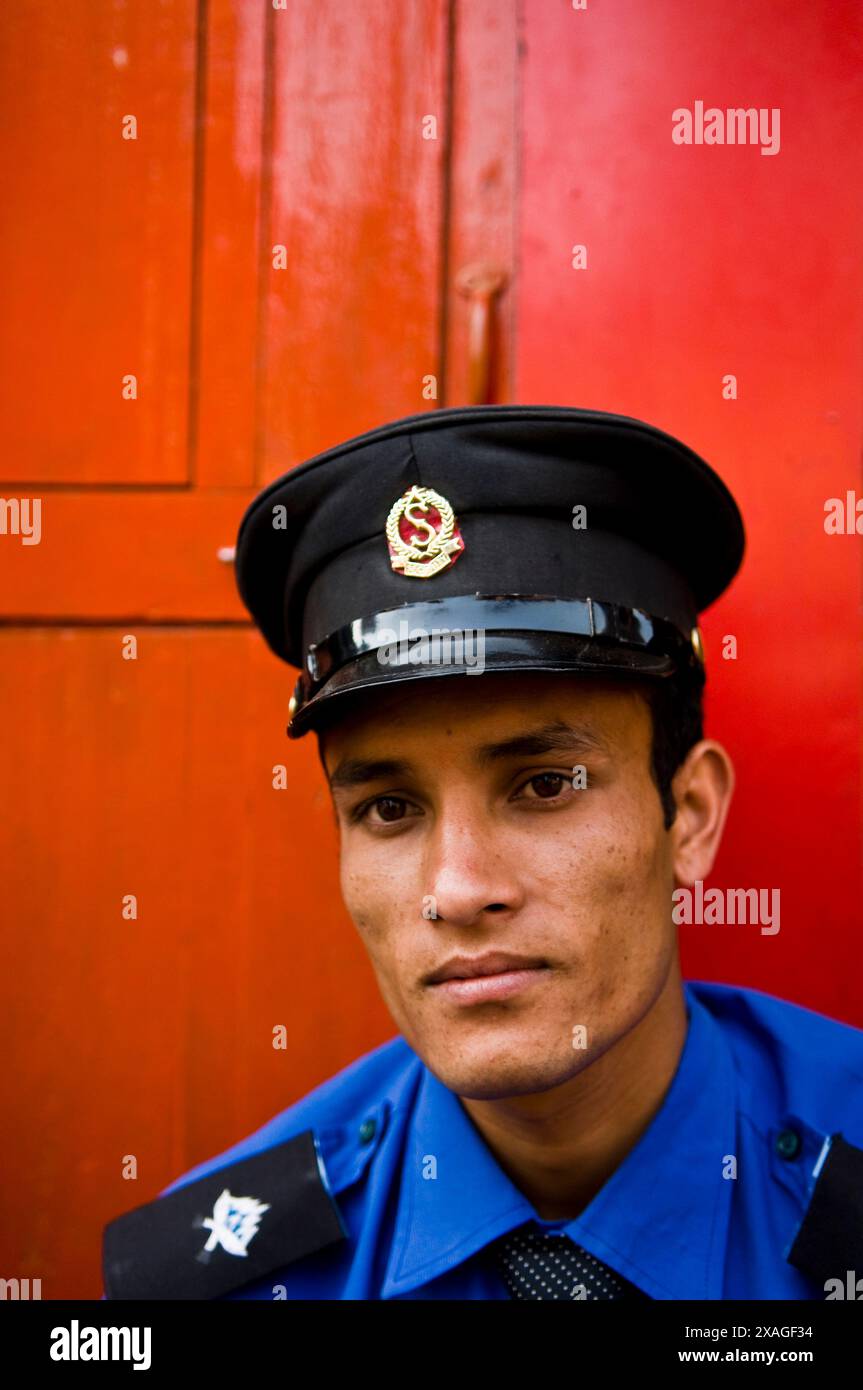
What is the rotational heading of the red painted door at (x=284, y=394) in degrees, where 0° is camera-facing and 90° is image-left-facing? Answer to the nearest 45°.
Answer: approximately 0°
